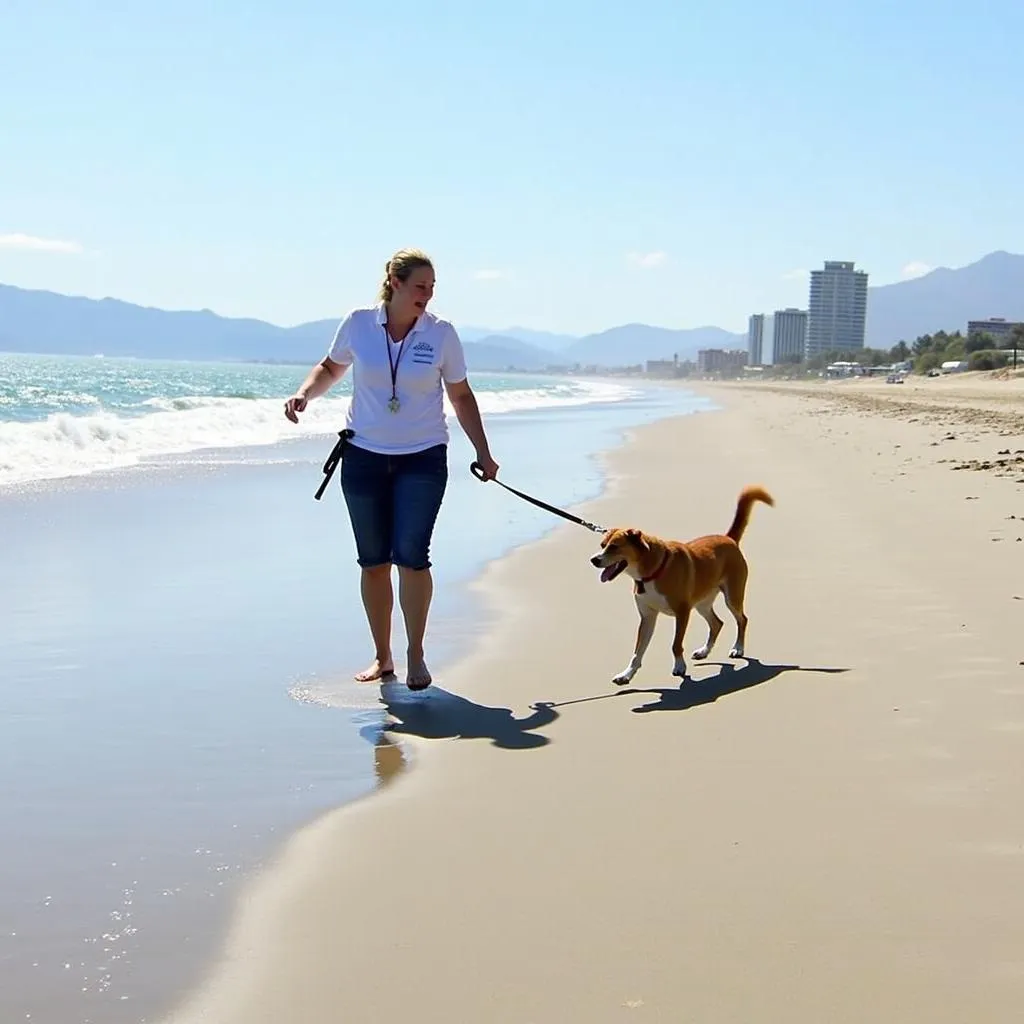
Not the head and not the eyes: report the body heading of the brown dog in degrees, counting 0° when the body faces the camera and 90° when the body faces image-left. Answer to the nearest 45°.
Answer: approximately 45°

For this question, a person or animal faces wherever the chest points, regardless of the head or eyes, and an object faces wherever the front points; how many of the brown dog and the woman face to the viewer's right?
0

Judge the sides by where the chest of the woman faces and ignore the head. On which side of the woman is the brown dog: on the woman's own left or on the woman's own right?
on the woman's own left

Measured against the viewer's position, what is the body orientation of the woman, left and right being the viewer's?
facing the viewer

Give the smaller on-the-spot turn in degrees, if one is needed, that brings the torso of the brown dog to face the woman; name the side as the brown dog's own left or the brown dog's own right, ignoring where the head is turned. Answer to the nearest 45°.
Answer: approximately 45° to the brown dog's own right

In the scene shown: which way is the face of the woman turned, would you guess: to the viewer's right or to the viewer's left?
to the viewer's right
